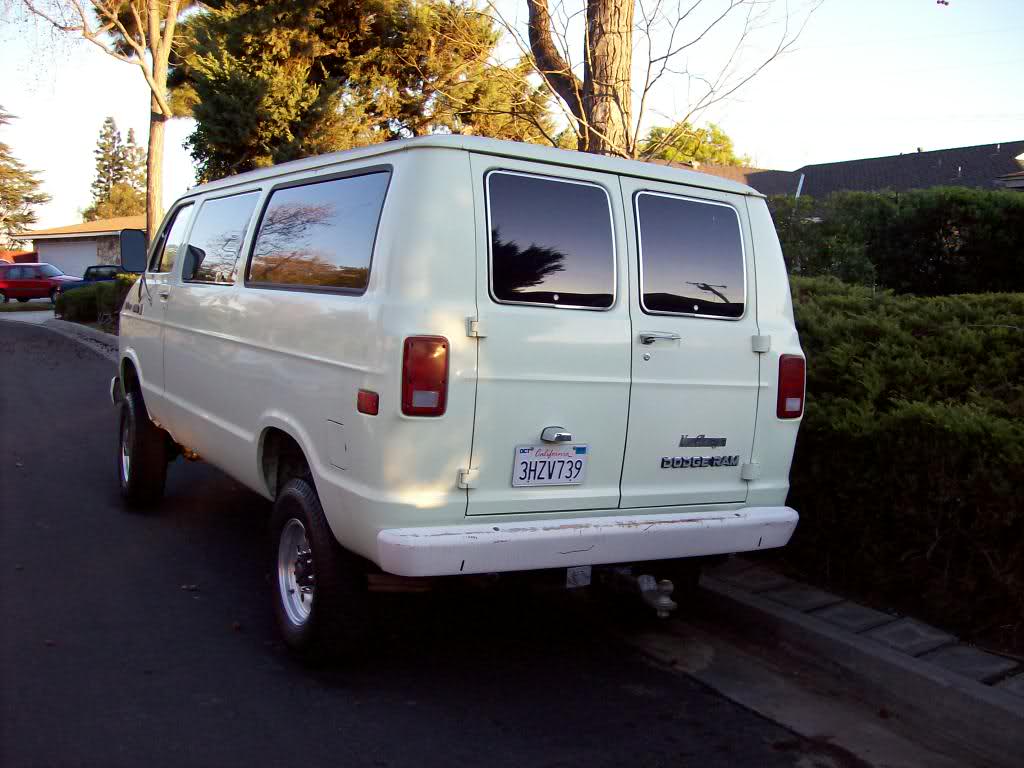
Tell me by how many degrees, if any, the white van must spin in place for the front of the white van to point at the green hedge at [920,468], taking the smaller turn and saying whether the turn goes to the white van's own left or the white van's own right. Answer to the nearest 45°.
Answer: approximately 135° to the white van's own right

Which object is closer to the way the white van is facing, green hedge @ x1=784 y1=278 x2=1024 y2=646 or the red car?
the red car

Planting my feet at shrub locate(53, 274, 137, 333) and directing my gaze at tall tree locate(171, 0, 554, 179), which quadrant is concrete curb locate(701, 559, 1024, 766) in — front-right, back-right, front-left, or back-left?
front-right

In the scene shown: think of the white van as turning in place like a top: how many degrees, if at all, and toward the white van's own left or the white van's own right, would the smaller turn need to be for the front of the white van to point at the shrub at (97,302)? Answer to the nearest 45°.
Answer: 0° — it already faces it

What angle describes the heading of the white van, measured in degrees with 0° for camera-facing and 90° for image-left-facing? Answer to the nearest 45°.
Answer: approximately 135°

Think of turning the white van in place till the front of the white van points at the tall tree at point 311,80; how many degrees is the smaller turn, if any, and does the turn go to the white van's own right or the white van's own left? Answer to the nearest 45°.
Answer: approximately 45° to the white van's own right

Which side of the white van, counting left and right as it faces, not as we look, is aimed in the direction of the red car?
front

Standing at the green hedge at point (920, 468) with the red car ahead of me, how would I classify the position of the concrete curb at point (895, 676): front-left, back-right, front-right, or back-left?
back-left

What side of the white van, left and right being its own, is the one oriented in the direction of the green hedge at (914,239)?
right

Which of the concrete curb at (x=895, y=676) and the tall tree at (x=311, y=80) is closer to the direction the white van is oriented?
the tall tree

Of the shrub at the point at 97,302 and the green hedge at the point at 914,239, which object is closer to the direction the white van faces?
the shrub
